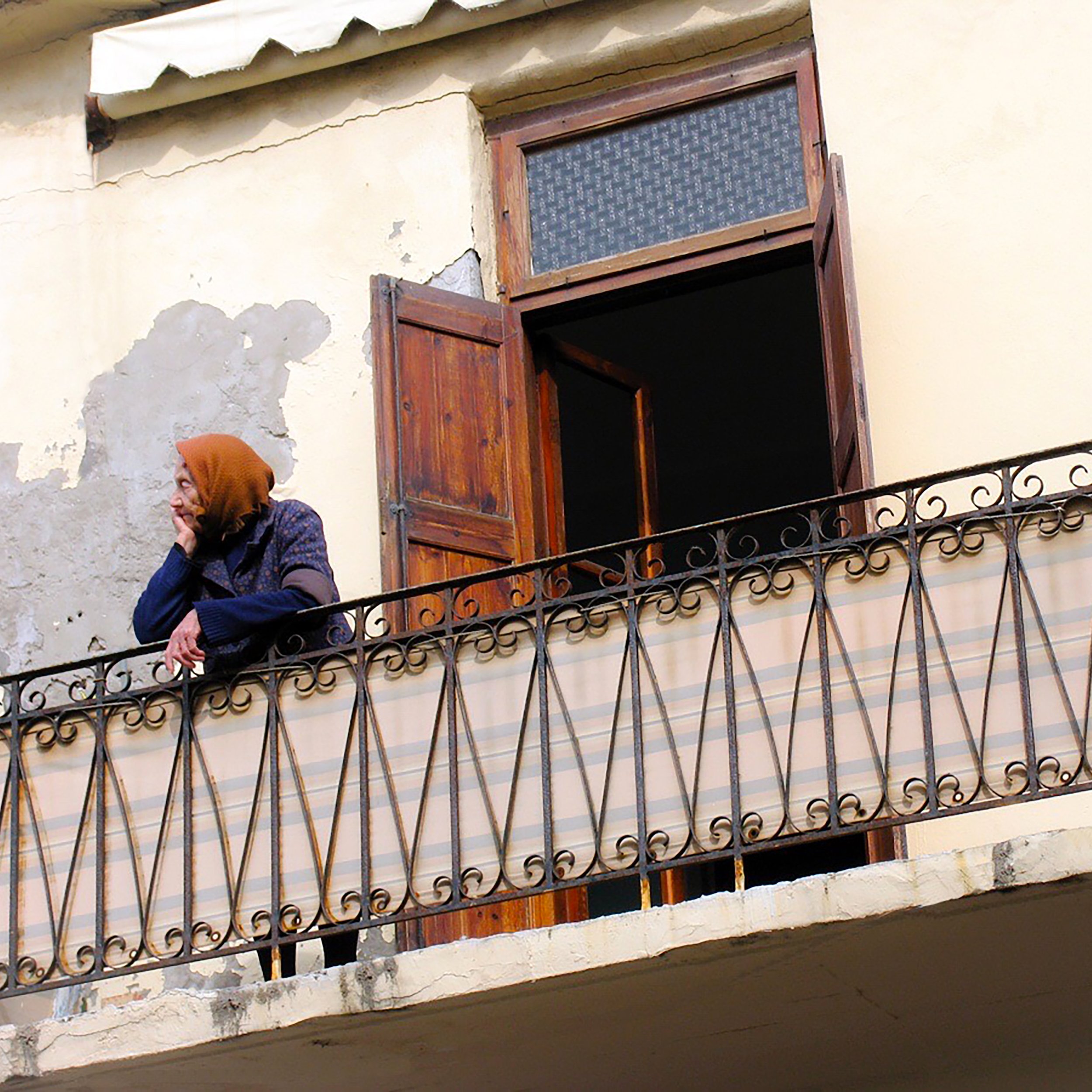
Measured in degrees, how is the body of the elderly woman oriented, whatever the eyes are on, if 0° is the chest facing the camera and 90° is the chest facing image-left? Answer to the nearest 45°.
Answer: approximately 45°

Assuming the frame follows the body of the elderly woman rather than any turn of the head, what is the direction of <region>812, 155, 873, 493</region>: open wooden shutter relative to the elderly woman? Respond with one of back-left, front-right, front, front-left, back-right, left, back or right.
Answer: back-left

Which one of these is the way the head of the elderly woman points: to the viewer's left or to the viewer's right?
to the viewer's left
